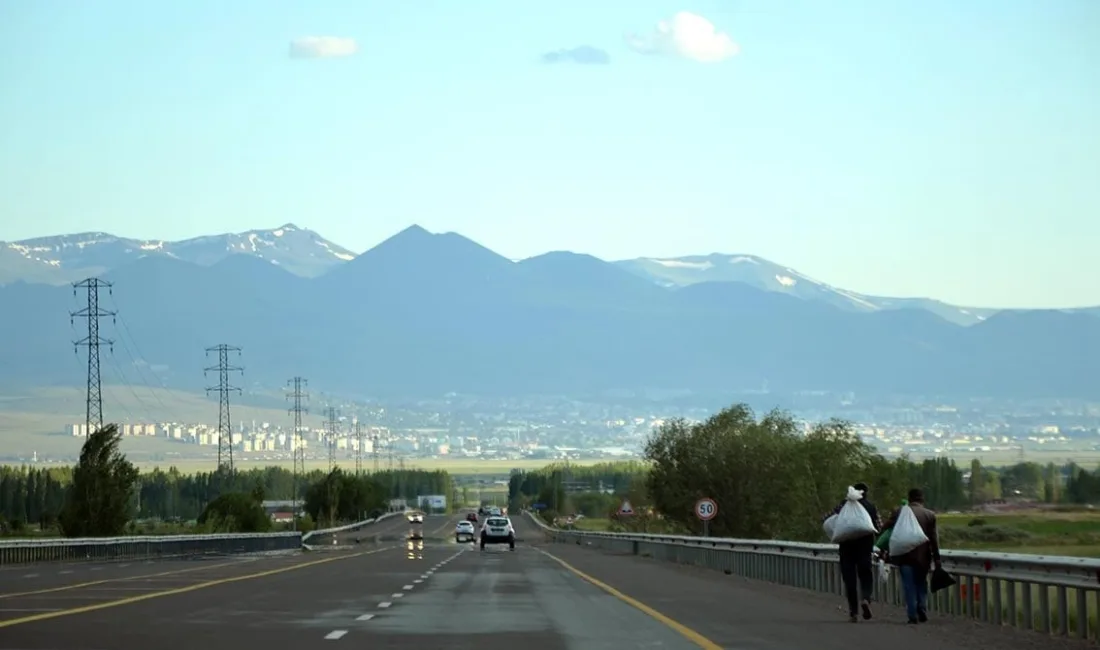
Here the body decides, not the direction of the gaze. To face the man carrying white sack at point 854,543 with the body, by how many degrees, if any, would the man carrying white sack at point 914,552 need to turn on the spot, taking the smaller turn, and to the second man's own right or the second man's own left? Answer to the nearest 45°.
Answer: approximately 45° to the second man's own left

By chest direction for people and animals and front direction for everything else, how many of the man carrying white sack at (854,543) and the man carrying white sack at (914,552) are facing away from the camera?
2

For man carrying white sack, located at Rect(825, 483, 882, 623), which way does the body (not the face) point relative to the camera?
away from the camera

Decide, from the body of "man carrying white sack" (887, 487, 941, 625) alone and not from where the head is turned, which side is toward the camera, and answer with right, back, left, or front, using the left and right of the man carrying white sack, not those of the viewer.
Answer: back

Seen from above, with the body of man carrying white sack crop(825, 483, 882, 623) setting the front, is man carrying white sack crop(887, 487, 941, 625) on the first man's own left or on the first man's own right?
on the first man's own right
